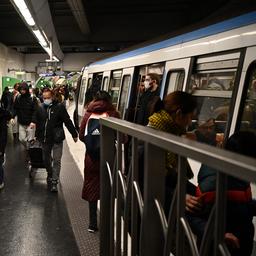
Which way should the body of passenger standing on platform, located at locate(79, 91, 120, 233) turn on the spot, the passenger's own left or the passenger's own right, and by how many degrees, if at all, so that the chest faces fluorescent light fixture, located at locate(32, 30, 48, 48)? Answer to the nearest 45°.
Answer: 0° — they already face it

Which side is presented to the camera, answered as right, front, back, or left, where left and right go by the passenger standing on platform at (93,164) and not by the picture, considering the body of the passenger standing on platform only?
back

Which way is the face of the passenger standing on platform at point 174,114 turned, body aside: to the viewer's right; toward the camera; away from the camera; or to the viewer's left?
to the viewer's right
